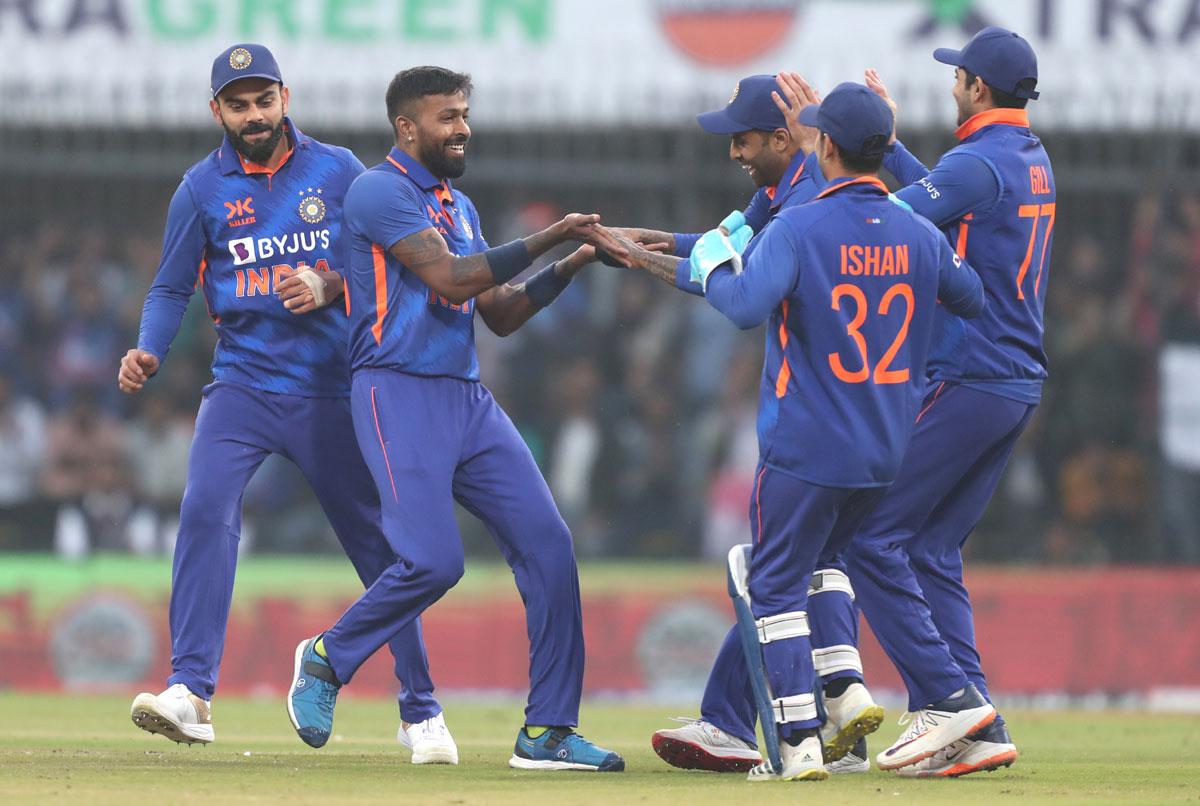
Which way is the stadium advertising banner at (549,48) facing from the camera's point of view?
toward the camera

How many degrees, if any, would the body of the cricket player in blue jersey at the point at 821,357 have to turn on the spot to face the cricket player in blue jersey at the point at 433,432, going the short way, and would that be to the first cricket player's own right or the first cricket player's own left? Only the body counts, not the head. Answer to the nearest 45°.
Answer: approximately 45° to the first cricket player's own left

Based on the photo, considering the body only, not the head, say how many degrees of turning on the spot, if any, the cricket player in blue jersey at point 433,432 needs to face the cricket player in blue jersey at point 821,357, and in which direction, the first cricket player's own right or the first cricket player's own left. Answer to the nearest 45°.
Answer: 0° — they already face them

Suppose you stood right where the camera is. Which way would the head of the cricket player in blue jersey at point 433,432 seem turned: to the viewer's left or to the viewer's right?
to the viewer's right

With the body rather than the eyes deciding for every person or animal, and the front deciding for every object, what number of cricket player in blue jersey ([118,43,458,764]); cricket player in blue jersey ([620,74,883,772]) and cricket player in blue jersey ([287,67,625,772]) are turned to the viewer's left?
1

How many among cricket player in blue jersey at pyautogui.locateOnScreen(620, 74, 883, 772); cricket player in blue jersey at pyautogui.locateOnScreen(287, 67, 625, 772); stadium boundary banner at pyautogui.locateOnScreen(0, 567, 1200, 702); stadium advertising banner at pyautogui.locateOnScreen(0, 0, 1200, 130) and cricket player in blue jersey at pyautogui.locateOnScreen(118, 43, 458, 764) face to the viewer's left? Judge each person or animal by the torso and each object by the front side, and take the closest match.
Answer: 1

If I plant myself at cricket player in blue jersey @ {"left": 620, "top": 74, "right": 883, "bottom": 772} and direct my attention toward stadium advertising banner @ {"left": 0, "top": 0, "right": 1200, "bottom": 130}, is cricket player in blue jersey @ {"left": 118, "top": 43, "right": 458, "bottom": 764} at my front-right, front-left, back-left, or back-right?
front-left

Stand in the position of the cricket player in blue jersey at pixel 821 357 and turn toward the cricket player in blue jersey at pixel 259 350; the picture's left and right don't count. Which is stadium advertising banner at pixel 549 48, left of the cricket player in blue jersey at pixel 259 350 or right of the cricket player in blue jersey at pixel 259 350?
right

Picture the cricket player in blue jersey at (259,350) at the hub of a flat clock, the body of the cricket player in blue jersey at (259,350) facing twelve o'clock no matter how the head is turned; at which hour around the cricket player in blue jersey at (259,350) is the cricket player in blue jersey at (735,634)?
the cricket player in blue jersey at (735,634) is roughly at 10 o'clock from the cricket player in blue jersey at (259,350).

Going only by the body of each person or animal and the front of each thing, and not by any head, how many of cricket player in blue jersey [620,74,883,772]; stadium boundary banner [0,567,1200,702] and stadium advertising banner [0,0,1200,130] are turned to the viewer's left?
1

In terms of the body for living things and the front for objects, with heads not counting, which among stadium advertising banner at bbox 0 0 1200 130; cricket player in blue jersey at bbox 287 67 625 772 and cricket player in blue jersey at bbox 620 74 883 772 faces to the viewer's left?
cricket player in blue jersey at bbox 620 74 883 772

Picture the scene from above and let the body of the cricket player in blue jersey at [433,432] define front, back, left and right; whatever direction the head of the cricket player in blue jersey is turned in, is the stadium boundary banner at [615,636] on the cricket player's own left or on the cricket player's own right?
on the cricket player's own left

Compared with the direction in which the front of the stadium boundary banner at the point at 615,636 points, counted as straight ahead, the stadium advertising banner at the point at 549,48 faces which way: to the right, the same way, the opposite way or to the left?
the same way

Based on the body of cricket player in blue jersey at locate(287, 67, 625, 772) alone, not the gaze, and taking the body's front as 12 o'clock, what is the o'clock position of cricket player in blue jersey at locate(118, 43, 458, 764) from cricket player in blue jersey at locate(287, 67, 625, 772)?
cricket player in blue jersey at locate(118, 43, 458, 764) is roughly at 6 o'clock from cricket player in blue jersey at locate(287, 67, 625, 772).

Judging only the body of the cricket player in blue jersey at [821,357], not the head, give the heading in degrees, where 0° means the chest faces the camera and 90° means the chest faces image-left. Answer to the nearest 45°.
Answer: approximately 135°

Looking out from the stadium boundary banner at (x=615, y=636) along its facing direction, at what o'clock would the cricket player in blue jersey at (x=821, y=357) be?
The cricket player in blue jersey is roughly at 12 o'clock from the stadium boundary banner.

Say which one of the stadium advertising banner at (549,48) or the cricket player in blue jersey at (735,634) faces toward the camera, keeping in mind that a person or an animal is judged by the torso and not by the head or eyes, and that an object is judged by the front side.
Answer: the stadium advertising banner

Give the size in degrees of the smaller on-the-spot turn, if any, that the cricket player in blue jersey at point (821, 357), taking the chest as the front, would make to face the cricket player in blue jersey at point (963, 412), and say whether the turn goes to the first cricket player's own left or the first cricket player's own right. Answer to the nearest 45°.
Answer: approximately 90° to the first cricket player's own right

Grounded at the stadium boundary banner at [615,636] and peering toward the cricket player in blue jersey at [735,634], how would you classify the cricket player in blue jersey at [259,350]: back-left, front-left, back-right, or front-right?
front-right
